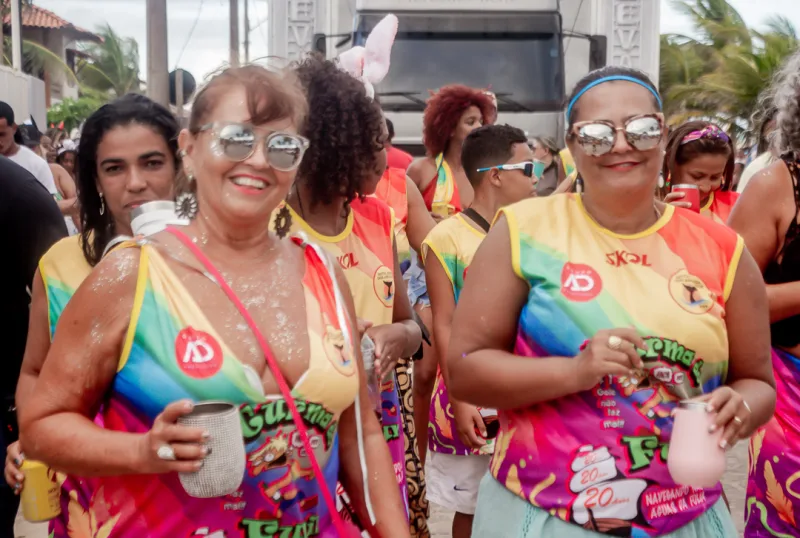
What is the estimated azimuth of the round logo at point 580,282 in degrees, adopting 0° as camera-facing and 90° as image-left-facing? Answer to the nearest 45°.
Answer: approximately 0°

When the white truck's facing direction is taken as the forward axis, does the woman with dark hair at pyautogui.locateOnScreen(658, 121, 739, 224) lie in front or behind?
in front
